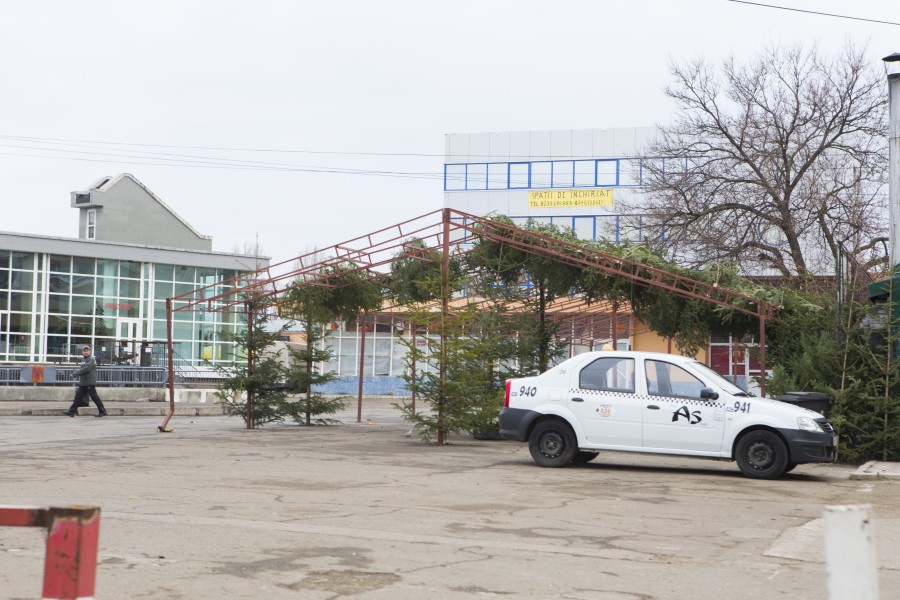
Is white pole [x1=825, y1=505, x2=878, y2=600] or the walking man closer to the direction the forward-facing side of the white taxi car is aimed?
the white pole

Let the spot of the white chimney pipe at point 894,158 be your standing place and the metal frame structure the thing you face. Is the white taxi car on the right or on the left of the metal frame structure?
left

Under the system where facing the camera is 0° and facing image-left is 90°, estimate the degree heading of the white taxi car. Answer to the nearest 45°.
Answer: approximately 270°

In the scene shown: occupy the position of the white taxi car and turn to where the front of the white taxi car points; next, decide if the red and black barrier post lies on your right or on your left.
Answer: on your right

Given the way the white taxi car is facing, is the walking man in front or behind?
behind

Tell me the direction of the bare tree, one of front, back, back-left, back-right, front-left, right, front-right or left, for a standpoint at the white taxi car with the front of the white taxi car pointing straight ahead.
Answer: left

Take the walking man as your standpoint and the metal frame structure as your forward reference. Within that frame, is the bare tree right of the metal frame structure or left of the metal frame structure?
left

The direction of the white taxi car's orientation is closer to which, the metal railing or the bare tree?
the bare tree

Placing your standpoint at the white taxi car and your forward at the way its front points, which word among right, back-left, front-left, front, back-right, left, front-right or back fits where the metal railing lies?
back-left

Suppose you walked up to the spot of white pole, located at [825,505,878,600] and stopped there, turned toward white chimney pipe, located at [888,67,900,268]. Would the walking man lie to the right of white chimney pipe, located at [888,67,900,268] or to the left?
left

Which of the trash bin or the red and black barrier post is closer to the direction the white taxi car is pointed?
the trash bin
